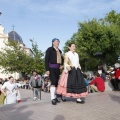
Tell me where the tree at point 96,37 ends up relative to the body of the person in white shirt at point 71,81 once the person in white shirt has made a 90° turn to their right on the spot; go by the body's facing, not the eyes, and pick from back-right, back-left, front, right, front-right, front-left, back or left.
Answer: back-right

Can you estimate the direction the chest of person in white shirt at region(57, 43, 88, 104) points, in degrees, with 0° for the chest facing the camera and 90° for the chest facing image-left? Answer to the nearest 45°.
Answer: approximately 315°
